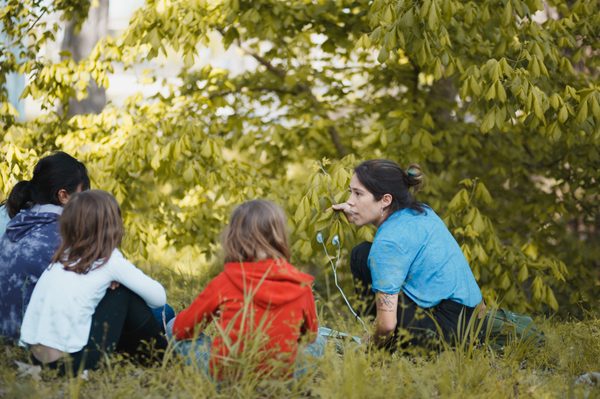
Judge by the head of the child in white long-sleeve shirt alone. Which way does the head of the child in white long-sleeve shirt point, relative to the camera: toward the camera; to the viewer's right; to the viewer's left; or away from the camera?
away from the camera

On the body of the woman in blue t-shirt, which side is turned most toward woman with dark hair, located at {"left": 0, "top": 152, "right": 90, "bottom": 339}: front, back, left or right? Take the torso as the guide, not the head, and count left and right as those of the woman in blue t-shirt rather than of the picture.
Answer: front

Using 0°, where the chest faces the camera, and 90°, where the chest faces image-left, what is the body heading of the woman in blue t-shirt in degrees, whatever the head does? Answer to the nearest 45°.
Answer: approximately 90°

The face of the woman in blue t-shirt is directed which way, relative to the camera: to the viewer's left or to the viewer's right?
to the viewer's left

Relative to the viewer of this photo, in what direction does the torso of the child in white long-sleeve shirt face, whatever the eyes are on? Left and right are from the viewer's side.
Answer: facing away from the viewer and to the right of the viewer

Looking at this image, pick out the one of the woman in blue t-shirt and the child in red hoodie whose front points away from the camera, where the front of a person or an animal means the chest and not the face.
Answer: the child in red hoodie

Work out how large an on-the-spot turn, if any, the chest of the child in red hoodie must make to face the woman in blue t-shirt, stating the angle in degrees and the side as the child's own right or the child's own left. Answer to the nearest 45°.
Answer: approximately 45° to the child's own right

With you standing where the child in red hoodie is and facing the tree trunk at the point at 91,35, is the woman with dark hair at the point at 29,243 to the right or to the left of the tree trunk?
left

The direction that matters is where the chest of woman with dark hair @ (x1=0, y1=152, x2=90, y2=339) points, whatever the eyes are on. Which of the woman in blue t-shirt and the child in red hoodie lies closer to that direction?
the woman in blue t-shirt

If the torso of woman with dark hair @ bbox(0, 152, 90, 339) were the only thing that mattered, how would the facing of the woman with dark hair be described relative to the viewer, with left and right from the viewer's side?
facing away from the viewer and to the right of the viewer

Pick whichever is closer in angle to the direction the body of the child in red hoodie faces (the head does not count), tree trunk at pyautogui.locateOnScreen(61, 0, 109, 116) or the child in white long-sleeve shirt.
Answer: the tree trunk

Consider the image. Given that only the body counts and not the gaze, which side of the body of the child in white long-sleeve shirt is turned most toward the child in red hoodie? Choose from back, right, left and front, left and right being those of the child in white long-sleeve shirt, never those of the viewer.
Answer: right
